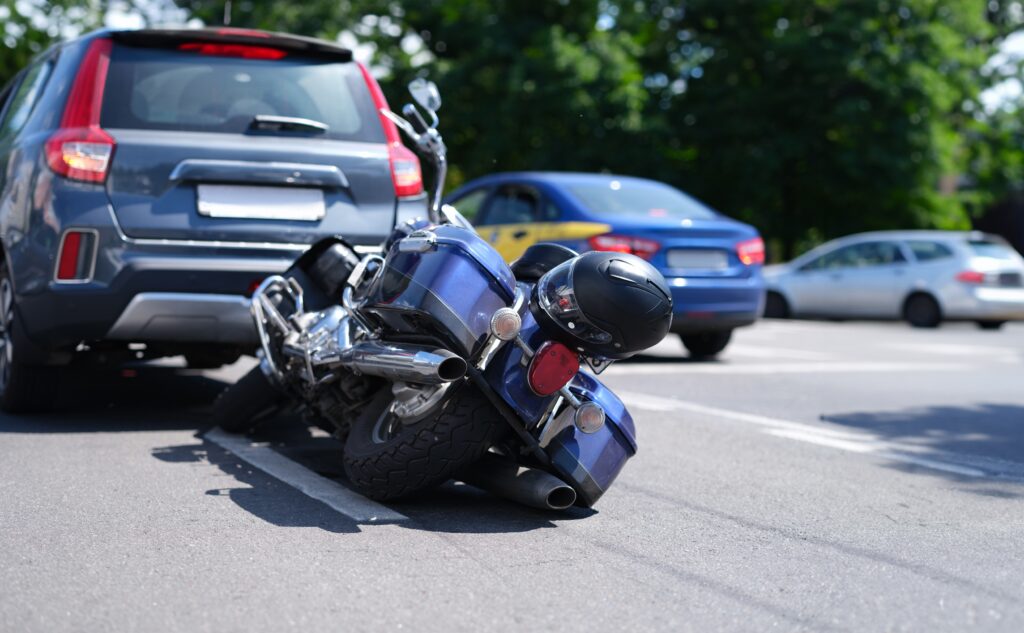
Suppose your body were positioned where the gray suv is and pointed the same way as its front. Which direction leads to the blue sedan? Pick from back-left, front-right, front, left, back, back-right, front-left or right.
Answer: right

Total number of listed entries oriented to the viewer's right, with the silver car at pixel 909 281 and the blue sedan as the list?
0

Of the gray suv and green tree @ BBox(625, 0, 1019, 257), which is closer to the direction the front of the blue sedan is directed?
the green tree

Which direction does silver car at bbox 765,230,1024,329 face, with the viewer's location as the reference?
facing away from the viewer and to the left of the viewer

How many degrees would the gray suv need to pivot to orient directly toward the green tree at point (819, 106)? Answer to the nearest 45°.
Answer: approximately 90° to its right

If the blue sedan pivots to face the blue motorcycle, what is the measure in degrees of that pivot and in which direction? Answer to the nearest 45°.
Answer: approximately 135° to its left

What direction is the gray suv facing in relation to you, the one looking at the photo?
facing away from the viewer and to the left of the viewer

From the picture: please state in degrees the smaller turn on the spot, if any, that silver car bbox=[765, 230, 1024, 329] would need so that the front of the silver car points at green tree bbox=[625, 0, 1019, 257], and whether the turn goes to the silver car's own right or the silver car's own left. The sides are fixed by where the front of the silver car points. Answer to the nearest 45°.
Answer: approximately 45° to the silver car's own right

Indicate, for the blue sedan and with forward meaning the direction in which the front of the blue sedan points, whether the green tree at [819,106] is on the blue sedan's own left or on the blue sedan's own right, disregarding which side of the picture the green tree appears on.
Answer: on the blue sedan's own right

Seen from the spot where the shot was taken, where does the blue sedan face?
facing away from the viewer and to the left of the viewer

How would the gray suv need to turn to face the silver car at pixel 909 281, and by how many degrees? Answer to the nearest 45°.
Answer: approximately 90° to its right

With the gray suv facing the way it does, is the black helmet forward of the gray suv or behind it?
behind
